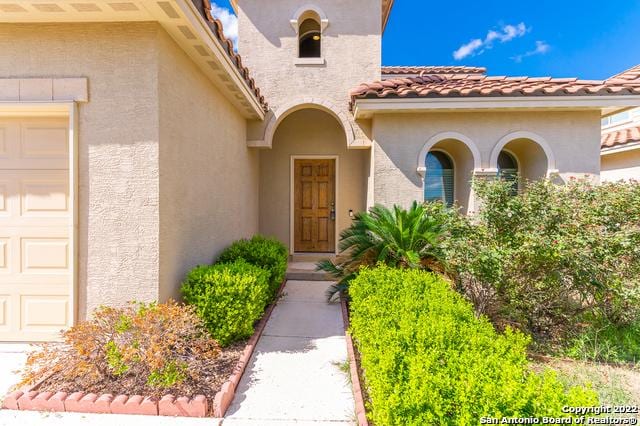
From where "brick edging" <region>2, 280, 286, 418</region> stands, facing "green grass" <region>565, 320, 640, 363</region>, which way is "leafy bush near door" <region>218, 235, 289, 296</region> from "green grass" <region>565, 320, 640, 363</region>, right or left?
left

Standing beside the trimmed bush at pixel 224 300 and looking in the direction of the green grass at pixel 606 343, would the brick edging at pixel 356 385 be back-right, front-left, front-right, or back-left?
front-right

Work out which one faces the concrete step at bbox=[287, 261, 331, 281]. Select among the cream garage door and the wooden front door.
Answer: the wooden front door

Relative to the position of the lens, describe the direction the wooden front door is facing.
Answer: facing the viewer

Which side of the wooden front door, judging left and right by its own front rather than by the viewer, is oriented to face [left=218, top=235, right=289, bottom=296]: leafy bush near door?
front

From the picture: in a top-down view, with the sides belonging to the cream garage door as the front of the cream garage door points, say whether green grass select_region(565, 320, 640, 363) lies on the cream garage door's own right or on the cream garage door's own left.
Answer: on the cream garage door's own left

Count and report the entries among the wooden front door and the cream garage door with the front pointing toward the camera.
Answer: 2

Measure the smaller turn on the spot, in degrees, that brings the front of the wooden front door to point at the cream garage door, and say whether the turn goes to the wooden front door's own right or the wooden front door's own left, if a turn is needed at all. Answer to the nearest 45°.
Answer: approximately 45° to the wooden front door's own right

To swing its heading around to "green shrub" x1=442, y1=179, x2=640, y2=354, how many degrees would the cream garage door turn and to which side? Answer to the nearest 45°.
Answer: approximately 45° to its left

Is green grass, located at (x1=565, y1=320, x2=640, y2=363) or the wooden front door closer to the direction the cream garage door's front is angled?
the green grass

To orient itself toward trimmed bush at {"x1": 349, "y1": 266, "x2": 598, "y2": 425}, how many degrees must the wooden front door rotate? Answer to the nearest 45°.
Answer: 0° — it already faces it
